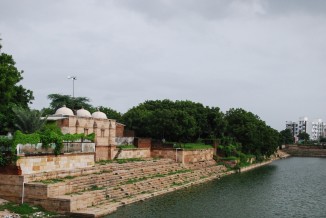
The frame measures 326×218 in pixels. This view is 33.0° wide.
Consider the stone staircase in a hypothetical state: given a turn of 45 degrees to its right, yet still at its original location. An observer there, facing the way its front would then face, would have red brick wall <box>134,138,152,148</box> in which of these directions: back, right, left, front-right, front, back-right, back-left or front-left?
back

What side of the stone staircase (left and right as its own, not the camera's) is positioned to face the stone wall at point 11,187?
right

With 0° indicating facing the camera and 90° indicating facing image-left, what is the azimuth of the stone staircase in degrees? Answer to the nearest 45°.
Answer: approximately 315°

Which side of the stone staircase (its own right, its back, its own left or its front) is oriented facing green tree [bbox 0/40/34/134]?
back
